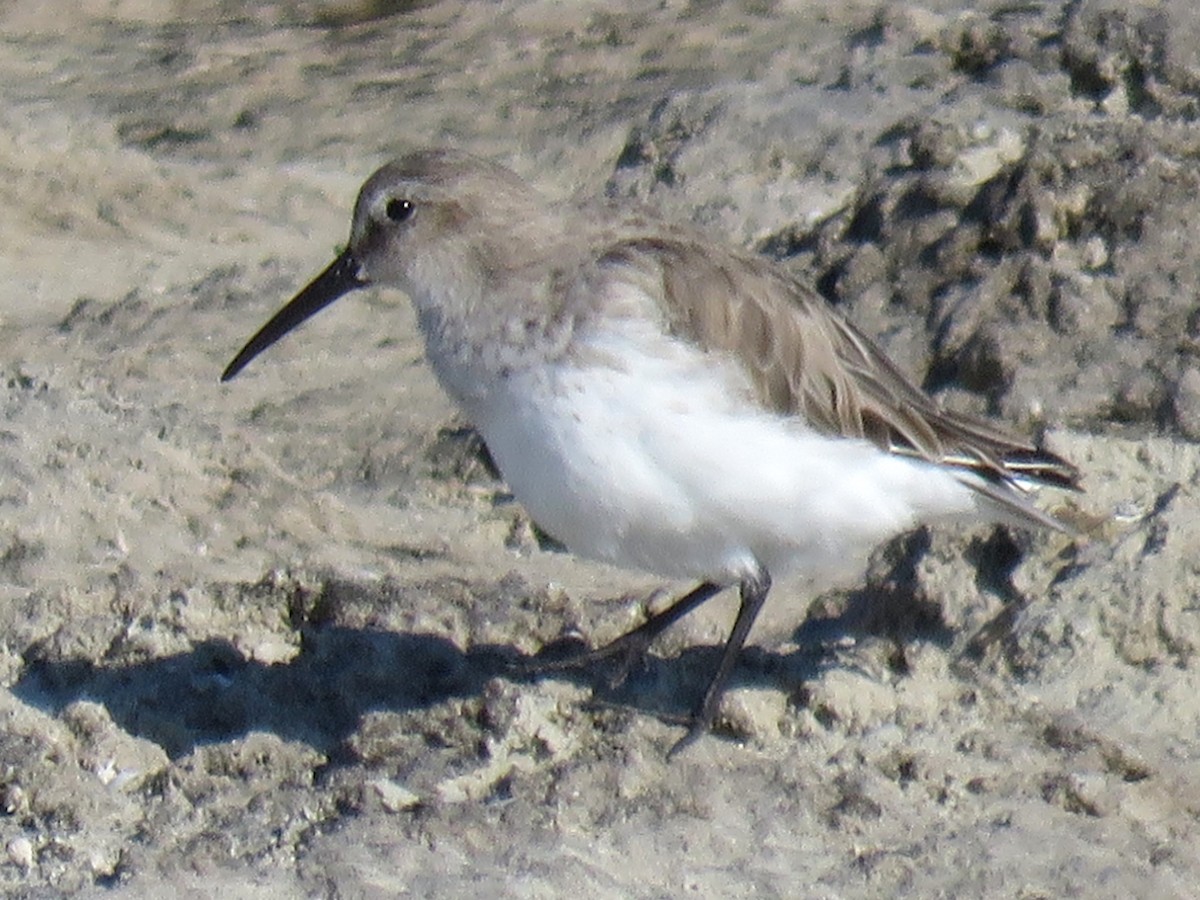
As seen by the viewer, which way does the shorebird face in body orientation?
to the viewer's left
